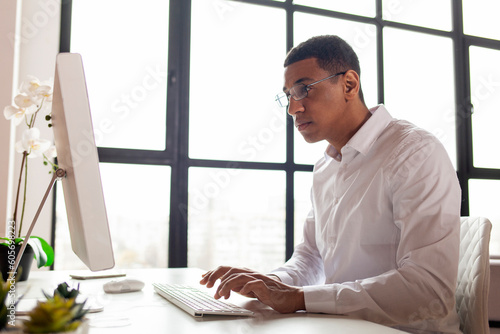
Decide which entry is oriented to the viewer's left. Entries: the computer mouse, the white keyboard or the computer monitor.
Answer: the computer mouse

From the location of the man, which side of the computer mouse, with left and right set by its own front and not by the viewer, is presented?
back

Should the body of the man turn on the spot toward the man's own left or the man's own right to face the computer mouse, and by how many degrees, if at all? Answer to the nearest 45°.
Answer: approximately 45° to the man's own right

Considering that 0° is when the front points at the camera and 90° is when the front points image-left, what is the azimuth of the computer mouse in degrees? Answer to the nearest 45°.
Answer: approximately 90°

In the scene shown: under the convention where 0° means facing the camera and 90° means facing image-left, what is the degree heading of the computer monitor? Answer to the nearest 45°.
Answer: approximately 270°

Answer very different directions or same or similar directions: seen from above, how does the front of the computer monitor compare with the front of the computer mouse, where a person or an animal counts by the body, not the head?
very different directions

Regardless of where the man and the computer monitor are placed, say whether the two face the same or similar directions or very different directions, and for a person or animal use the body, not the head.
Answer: very different directions

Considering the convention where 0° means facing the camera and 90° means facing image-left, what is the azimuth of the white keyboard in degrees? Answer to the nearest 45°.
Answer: approximately 270°

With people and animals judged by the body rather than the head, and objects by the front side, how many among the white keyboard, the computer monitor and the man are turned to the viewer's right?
2

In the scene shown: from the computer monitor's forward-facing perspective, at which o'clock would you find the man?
The man is roughly at 11 o'clock from the computer monitor.

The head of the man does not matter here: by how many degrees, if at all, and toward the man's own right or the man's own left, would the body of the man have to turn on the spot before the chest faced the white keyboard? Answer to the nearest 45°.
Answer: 0° — they already face it

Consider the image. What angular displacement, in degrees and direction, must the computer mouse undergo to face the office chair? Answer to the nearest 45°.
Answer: approximately 180°

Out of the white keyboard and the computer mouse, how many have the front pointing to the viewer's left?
1

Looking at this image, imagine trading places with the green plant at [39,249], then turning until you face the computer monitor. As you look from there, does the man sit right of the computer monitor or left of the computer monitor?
left

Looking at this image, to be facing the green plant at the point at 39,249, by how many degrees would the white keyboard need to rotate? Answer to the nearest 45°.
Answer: approximately 135° to its left
